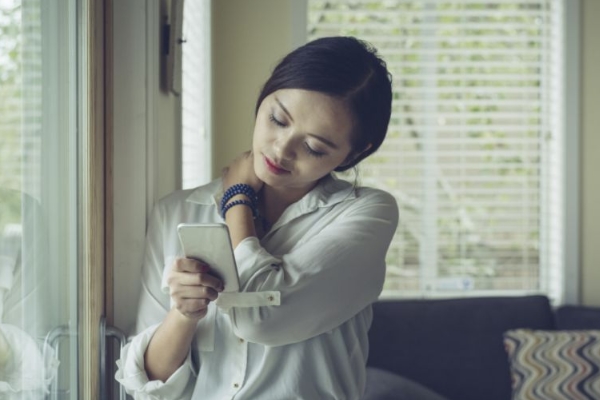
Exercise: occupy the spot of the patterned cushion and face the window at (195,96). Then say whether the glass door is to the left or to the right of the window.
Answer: left

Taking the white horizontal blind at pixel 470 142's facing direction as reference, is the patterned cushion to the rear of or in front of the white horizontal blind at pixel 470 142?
in front

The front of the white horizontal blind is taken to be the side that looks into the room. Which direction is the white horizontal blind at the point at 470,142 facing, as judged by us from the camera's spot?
facing the viewer

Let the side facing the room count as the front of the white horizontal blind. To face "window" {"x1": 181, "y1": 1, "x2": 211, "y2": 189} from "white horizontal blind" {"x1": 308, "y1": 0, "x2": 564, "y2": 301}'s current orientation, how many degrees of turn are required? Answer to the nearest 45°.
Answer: approximately 45° to its right

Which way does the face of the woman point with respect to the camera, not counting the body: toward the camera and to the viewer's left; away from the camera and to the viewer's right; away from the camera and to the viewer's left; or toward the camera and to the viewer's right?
toward the camera and to the viewer's left

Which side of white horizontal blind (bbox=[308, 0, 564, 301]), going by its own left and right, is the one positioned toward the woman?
front

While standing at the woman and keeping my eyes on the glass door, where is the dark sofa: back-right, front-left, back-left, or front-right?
back-right
